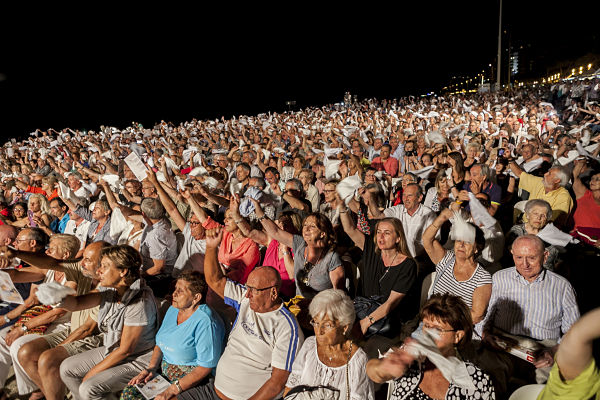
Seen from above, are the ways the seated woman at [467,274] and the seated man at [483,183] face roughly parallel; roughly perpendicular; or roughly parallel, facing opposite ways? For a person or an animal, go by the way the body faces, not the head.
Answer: roughly parallel

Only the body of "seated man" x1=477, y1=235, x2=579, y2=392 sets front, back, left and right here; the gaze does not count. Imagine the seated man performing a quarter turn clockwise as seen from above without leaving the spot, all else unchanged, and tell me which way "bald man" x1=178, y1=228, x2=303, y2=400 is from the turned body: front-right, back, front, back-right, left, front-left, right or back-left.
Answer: front-left

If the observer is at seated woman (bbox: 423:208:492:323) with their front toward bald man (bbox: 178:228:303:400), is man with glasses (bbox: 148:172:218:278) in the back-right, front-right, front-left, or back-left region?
front-right

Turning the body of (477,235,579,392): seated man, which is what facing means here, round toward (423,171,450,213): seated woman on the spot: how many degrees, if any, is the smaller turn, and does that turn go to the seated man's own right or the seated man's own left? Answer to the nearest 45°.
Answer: approximately 135° to the seated man's own right

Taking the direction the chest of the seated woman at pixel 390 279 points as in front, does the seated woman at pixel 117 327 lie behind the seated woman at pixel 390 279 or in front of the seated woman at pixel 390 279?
in front

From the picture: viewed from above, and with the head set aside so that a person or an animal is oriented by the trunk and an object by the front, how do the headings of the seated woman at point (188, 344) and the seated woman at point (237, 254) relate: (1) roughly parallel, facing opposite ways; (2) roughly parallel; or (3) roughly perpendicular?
roughly parallel

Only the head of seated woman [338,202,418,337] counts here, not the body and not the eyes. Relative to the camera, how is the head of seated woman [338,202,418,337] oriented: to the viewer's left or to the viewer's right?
to the viewer's left

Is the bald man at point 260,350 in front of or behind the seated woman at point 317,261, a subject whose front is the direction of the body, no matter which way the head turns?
in front

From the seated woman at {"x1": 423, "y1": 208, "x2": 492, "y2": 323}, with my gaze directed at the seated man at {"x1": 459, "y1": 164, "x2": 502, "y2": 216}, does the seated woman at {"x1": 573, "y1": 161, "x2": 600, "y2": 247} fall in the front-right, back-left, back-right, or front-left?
front-right

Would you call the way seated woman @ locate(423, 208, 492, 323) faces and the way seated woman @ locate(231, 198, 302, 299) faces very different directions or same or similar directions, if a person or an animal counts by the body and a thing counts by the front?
same or similar directions

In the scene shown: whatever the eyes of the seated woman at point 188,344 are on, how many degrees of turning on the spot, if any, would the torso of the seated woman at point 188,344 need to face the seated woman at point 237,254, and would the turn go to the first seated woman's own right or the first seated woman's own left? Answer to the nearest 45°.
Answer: approximately 180°

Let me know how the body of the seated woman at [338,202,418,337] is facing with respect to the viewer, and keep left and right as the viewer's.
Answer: facing the viewer and to the left of the viewer

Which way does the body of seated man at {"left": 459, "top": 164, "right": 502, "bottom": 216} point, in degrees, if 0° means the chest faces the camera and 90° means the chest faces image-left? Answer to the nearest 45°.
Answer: approximately 45°
